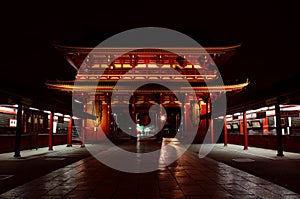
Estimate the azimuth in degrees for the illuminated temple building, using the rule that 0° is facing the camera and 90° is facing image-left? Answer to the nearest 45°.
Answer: approximately 0°
